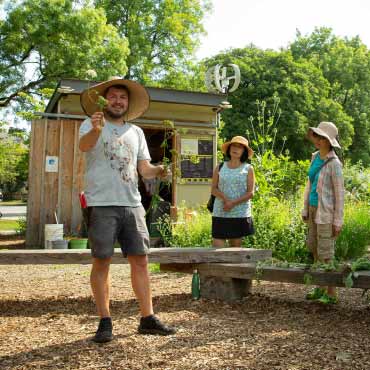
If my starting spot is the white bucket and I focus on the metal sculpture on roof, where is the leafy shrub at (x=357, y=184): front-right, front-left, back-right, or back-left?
front-right

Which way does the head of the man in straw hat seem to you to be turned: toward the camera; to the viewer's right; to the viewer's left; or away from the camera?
toward the camera

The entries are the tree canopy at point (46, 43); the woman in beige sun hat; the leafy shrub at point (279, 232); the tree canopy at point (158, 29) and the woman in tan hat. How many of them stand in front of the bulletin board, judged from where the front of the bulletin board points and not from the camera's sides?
3

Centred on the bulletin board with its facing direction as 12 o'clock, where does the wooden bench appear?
The wooden bench is roughly at 12 o'clock from the bulletin board.

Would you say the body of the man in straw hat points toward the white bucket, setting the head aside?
no

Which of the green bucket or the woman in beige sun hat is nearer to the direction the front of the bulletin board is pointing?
the woman in beige sun hat

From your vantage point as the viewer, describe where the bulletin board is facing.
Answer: facing the viewer

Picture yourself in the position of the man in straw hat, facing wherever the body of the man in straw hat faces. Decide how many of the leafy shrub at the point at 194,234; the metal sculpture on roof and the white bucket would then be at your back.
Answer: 3

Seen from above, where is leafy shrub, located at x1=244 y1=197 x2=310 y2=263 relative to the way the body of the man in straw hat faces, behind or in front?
behind

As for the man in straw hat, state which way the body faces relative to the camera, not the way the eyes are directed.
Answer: toward the camera

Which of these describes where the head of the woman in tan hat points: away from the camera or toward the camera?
toward the camera

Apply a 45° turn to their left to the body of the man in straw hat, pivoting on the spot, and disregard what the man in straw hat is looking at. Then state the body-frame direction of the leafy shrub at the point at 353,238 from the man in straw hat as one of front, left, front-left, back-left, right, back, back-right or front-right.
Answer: left

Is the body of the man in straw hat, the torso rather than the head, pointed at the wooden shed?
no

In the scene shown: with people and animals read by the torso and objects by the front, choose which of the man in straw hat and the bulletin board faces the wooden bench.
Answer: the bulletin board

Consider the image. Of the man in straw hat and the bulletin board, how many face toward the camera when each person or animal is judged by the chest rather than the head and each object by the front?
2

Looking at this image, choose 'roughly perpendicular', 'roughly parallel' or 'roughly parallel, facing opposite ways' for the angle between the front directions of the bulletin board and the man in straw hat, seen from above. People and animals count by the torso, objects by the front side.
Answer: roughly parallel

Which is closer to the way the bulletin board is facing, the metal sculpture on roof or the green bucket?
the green bucket
